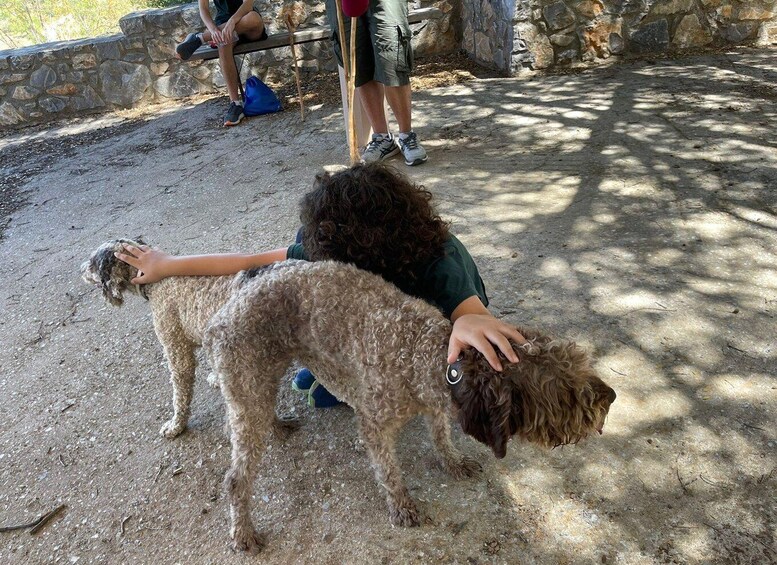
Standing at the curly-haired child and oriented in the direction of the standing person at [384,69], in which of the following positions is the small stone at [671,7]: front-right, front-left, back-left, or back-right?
front-right

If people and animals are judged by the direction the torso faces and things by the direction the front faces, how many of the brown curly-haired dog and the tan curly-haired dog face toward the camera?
0

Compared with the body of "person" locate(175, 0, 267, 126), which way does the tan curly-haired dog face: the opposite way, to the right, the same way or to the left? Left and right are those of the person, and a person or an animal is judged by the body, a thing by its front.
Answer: to the right

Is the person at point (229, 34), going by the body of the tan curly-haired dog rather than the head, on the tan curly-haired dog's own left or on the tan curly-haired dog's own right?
on the tan curly-haired dog's own right

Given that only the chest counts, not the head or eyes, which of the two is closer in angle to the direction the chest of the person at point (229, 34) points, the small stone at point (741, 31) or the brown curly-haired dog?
the brown curly-haired dog

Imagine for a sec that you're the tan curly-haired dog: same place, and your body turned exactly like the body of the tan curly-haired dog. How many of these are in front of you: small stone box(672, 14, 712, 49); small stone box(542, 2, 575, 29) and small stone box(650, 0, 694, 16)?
0

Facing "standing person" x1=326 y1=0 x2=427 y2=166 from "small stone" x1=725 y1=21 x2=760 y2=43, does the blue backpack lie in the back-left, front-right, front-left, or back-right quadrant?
front-right

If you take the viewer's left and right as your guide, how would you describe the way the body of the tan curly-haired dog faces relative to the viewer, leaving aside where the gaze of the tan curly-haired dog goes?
facing to the left of the viewer

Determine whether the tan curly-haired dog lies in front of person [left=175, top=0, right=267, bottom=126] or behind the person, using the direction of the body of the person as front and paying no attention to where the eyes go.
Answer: in front

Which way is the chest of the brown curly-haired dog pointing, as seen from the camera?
to the viewer's right

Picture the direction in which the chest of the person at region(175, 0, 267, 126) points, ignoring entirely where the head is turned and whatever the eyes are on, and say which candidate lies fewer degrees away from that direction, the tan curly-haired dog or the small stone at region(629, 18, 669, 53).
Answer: the tan curly-haired dog

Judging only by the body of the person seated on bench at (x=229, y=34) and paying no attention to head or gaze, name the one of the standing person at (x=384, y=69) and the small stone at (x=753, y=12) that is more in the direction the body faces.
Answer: the standing person

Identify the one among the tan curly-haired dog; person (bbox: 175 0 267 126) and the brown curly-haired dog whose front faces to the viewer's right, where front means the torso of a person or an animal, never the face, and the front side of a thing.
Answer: the brown curly-haired dog

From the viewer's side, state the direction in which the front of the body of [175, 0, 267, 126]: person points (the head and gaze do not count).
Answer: toward the camera

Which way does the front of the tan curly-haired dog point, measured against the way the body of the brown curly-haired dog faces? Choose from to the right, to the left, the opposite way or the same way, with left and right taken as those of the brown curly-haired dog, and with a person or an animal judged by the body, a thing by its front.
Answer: the opposite way

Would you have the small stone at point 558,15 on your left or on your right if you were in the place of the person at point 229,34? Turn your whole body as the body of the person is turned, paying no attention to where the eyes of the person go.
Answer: on your left

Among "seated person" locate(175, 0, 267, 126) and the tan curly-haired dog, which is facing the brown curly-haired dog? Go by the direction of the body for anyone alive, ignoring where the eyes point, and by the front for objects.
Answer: the seated person

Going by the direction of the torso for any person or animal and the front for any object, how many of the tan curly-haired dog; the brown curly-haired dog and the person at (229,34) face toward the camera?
1

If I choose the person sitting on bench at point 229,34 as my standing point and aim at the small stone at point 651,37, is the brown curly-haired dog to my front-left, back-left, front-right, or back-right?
front-right
